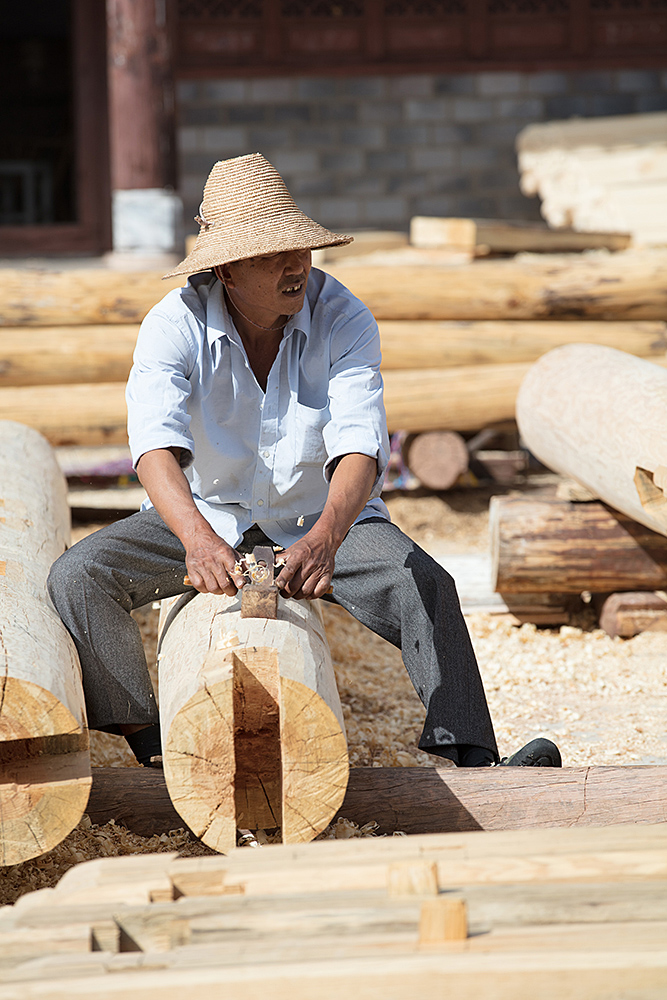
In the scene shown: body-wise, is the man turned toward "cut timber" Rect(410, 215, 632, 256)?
no

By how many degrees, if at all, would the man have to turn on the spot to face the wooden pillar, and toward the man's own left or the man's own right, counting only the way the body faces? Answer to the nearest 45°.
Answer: approximately 180°

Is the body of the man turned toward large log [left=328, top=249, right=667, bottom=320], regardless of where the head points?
no

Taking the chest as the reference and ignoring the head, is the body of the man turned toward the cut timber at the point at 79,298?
no

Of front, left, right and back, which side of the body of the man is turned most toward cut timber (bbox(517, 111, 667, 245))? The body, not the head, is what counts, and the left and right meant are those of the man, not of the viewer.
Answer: back

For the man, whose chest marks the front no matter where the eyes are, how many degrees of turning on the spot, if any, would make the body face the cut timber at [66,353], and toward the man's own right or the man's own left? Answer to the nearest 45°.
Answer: approximately 180°

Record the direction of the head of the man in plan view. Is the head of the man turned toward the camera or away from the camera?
toward the camera

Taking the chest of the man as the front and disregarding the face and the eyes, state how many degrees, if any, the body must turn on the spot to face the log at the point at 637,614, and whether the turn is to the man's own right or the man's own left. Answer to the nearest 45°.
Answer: approximately 135° to the man's own left

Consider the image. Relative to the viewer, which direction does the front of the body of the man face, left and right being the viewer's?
facing the viewer

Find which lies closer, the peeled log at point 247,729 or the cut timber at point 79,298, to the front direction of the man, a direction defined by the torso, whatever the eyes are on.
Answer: the peeled log
